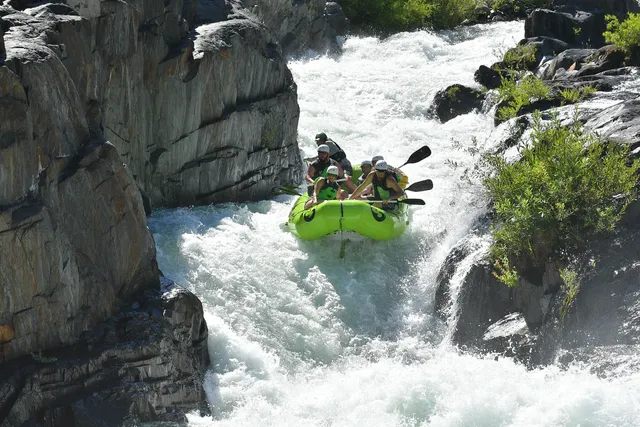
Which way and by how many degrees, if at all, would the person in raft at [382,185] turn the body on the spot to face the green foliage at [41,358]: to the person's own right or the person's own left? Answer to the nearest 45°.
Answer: approximately 45° to the person's own right

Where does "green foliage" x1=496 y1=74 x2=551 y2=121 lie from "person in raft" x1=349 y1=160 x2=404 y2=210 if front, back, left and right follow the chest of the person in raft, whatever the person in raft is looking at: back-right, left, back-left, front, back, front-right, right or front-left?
back-left

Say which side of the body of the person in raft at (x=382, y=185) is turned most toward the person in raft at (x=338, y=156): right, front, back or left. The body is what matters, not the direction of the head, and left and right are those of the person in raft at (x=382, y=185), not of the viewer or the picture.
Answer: back

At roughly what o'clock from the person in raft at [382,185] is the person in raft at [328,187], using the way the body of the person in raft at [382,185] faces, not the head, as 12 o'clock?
the person in raft at [328,187] is roughly at 3 o'clock from the person in raft at [382,185].

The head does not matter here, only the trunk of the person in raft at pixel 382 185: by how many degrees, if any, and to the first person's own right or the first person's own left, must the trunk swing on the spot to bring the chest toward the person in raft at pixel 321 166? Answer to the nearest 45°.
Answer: approximately 135° to the first person's own right

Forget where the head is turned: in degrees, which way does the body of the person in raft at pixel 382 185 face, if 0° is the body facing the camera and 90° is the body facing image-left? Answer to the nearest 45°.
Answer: approximately 0°

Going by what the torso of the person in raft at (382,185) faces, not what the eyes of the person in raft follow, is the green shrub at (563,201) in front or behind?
in front

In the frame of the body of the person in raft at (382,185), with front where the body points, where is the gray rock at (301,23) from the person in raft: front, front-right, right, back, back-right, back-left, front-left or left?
back

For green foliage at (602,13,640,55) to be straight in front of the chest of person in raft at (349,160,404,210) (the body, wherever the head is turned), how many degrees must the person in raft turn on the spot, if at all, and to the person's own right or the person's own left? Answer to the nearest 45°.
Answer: approximately 135° to the person's own left

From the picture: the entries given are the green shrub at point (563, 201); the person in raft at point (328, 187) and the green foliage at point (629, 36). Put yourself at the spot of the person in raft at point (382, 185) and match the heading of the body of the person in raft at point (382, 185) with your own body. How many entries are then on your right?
1

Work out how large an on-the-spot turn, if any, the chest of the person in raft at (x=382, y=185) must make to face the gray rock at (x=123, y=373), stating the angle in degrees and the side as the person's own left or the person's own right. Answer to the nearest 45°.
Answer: approximately 45° to the person's own right

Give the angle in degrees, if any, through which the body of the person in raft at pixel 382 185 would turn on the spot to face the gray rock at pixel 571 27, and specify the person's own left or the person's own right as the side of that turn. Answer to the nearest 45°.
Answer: approximately 135° to the person's own left

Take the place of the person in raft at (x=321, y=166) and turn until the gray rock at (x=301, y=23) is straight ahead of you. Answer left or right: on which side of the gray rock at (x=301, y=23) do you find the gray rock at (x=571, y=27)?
right
